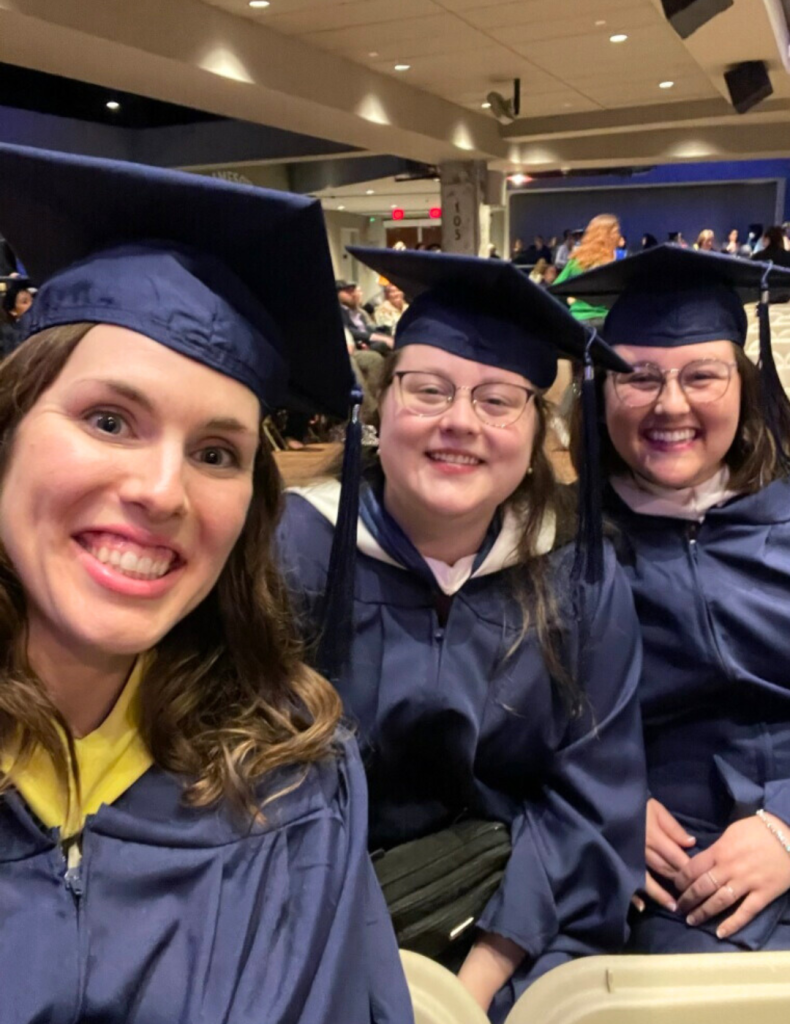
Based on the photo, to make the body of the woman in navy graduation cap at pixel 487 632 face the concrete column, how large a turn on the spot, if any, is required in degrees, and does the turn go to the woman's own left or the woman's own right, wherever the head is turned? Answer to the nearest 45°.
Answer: approximately 180°

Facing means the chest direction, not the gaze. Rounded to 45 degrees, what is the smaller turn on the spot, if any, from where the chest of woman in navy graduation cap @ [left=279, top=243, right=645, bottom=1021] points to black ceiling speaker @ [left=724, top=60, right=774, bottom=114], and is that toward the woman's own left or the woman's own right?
approximately 180°

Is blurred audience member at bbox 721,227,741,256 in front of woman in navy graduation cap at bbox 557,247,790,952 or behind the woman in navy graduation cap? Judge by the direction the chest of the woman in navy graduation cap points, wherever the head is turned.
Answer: behind

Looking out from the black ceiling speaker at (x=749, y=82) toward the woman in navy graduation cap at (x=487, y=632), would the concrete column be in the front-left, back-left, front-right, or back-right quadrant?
back-right

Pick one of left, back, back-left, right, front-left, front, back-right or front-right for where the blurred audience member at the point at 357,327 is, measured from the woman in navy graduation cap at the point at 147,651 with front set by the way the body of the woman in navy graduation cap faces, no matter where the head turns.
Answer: back

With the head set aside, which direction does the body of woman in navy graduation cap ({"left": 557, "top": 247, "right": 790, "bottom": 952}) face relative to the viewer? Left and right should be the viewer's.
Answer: facing the viewer

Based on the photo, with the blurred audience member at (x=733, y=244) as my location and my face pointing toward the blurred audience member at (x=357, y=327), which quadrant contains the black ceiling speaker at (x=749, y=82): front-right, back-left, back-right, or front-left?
front-left

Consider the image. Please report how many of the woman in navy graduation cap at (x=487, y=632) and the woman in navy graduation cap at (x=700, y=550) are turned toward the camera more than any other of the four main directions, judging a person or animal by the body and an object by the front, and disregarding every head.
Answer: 2

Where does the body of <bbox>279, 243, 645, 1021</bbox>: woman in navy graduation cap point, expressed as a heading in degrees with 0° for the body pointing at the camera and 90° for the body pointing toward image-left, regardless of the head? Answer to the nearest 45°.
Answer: approximately 0°

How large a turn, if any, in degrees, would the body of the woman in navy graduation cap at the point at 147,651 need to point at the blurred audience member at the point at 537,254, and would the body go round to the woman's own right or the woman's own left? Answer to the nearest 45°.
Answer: approximately 180°

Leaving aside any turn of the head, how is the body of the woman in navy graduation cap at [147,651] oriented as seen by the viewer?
toward the camera

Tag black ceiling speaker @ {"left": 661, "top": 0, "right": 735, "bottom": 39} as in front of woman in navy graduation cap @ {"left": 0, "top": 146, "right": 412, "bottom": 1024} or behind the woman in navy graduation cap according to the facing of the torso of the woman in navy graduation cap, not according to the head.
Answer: behind
